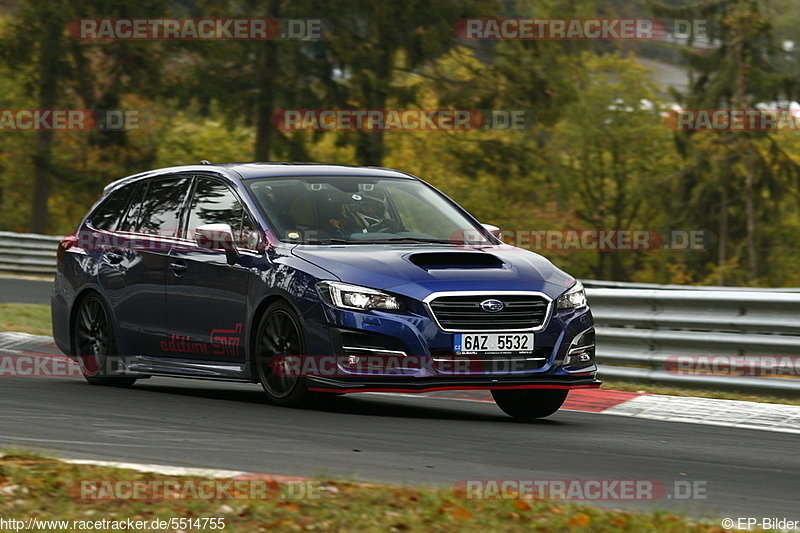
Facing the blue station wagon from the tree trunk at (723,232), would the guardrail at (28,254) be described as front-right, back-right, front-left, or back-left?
front-right

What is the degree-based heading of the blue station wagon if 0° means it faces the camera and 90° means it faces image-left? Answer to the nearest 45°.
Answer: approximately 315°

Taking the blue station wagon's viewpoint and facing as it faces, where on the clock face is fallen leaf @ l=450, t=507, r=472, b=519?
The fallen leaf is roughly at 1 o'clock from the blue station wagon.

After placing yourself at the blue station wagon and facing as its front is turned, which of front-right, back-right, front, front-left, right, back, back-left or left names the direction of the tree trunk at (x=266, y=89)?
back-left

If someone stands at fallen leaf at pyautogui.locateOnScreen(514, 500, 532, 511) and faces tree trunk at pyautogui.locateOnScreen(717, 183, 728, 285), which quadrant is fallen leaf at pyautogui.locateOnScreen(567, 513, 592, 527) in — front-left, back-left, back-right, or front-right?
back-right

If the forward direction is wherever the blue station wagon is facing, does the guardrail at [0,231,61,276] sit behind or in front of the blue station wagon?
behind

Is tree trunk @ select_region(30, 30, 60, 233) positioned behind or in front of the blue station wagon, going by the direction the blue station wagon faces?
behind

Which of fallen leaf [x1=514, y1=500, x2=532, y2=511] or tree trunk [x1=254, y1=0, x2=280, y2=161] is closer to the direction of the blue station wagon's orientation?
the fallen leaf

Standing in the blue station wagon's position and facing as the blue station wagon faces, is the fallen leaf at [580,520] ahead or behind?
ahead
